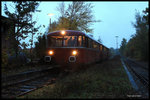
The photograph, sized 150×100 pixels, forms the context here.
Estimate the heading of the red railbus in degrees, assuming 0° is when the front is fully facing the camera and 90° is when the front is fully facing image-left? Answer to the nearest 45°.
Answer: approximately 45°

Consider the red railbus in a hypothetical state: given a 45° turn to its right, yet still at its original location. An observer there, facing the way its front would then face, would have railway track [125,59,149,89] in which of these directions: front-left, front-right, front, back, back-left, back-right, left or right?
left
